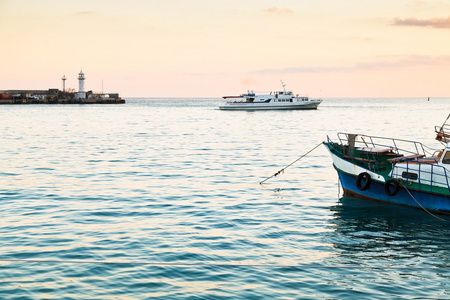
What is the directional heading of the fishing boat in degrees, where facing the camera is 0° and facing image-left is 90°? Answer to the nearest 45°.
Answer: approximately 135°
